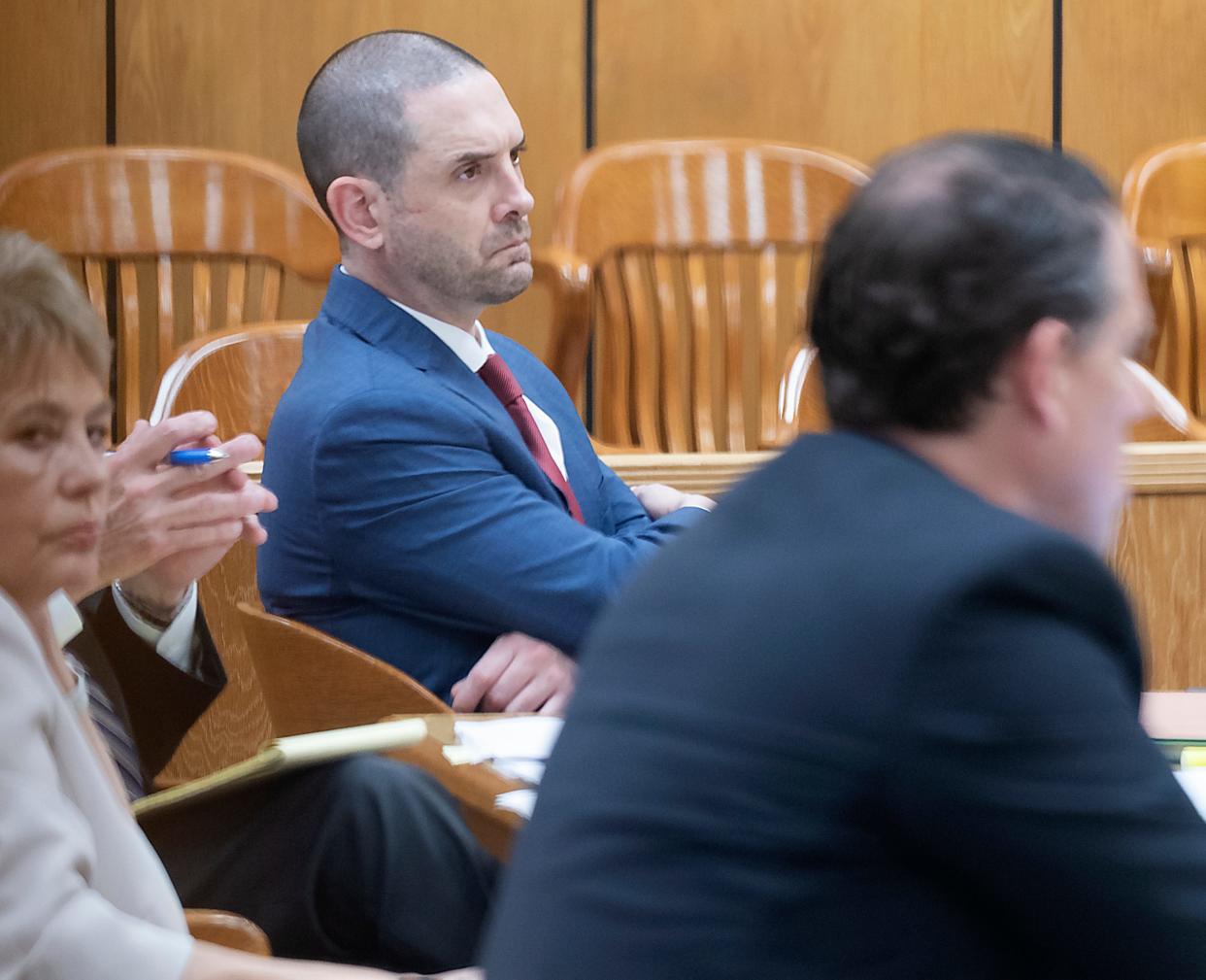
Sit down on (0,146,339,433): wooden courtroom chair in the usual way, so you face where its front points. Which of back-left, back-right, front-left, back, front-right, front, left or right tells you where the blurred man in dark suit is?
front

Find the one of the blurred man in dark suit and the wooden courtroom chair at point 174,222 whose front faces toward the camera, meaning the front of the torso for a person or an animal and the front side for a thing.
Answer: the wooden courtroom chair

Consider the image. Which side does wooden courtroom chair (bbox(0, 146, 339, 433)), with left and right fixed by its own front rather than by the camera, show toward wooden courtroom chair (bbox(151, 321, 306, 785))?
front

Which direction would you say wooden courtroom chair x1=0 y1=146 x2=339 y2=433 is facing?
toward the camera

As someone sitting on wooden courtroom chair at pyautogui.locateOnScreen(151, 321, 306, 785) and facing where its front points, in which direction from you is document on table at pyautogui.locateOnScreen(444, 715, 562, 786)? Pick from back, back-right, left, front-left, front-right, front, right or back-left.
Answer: front-right

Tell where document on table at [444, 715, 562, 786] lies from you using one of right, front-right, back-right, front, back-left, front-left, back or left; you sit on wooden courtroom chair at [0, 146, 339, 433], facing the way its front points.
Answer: front

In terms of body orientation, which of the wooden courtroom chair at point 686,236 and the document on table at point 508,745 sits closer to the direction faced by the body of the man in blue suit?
the document on table

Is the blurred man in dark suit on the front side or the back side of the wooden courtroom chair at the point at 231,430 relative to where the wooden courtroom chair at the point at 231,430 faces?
on the front side

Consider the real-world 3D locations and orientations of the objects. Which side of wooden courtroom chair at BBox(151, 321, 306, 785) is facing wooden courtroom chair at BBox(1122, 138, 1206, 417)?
left

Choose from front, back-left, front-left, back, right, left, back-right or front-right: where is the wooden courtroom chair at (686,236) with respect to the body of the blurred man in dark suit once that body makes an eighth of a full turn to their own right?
left

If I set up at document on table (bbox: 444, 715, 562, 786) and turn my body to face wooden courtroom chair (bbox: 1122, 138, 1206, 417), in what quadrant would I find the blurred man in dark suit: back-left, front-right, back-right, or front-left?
back-right

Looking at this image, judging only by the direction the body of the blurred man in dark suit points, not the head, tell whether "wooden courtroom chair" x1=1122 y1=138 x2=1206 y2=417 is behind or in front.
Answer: in front
